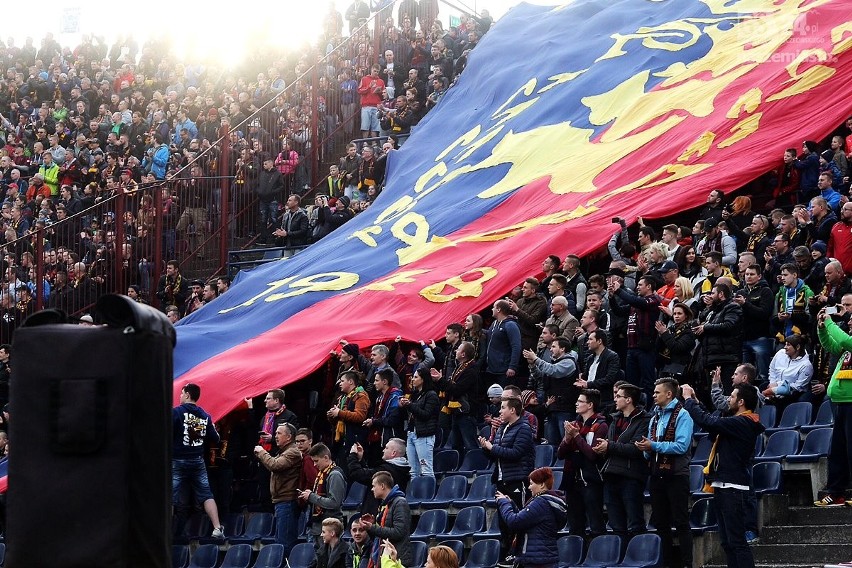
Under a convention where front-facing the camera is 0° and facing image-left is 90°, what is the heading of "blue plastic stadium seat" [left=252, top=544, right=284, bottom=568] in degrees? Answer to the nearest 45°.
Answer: approximately 45°

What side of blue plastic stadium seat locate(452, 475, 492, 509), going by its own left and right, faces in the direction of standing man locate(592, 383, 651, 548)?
left

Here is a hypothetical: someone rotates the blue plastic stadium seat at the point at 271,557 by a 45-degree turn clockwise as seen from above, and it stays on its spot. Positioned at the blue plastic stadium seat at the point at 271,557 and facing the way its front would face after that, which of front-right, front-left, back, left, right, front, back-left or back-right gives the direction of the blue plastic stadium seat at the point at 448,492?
back

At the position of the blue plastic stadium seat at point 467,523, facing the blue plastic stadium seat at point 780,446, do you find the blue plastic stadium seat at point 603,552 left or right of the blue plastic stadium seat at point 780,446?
right

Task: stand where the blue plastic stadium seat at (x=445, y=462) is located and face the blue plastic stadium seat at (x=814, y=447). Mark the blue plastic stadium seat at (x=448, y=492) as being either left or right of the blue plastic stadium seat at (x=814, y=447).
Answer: right

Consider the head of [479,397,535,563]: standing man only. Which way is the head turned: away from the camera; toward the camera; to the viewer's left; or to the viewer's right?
to the viewer's left

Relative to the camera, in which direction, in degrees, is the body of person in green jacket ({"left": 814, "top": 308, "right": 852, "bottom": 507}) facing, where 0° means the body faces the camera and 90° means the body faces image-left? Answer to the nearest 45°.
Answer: approximately 90°

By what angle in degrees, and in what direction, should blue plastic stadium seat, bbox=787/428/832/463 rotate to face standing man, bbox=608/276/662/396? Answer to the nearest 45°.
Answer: approximately 90° to its right

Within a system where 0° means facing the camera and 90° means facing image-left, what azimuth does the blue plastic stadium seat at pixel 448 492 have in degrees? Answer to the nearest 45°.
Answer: approximately 45°

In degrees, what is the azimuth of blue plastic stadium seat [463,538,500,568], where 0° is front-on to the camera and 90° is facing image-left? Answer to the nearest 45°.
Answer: approximately 45°

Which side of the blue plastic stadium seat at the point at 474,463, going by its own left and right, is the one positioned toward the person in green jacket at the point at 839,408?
left
